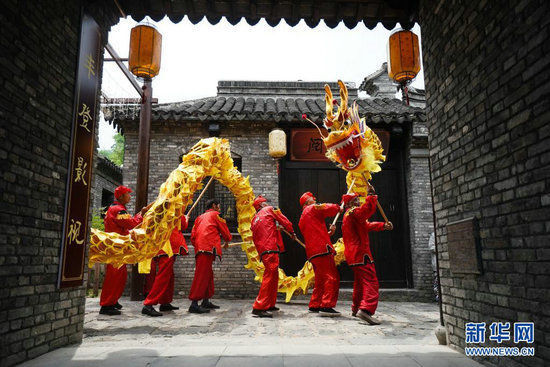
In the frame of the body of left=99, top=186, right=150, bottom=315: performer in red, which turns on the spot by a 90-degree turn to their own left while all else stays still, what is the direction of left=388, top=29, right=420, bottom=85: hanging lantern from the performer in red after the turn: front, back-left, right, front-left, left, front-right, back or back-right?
back-right

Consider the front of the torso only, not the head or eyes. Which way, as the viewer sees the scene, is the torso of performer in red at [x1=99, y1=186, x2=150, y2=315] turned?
to the viewer's right

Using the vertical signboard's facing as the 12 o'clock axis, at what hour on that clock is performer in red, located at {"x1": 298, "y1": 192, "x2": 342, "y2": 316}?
The performer in red is roughly at 10 o'clock from the vertical signboard.

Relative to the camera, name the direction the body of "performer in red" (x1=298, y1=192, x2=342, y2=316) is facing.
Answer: to the viewer's right

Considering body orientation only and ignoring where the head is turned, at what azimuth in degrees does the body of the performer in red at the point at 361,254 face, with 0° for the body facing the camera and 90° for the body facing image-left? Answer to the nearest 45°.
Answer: approximately 270°

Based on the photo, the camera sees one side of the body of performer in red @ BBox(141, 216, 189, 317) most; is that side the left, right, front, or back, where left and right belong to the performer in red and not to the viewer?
right

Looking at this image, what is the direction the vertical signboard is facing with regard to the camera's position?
facing the viewer and to the right of the viewer
